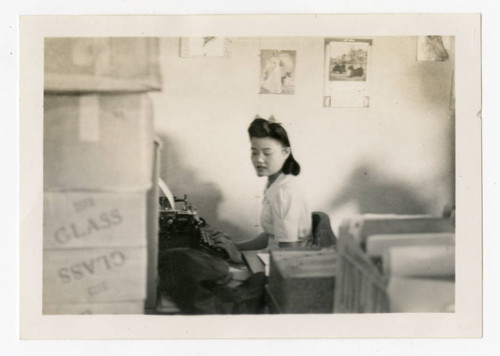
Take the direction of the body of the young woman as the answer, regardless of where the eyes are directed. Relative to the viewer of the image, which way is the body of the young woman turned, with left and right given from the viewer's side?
facing to the left of the viewer
